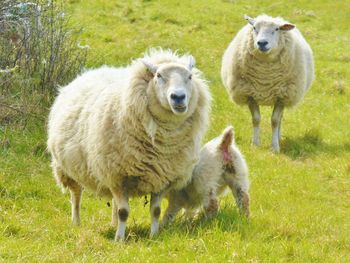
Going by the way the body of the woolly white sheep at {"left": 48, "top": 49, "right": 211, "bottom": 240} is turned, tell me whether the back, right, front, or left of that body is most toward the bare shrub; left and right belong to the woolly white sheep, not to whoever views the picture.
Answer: back

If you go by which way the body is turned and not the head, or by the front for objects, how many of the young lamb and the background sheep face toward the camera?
1

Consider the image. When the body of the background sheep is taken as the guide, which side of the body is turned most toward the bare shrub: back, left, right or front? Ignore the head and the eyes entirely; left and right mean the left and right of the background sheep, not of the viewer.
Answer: right

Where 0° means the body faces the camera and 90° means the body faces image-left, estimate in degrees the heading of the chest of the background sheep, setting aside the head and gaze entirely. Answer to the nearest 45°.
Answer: approximately 0°

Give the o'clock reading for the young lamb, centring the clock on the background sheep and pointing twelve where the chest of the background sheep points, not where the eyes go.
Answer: The young lamb is roughly at 12 o'clock from the background sheep.

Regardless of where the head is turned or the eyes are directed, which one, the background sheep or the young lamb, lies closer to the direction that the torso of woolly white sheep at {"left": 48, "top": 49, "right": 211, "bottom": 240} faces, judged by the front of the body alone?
the young lamb

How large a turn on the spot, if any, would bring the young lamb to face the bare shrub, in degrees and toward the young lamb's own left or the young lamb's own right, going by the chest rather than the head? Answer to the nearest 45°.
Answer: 0° — it already faces it

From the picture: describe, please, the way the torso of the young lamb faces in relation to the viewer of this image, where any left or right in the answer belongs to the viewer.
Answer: facing away from the viewer and to the left of the viewer

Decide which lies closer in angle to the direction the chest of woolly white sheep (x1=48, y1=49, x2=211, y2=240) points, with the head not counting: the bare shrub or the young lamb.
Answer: the young lamb
